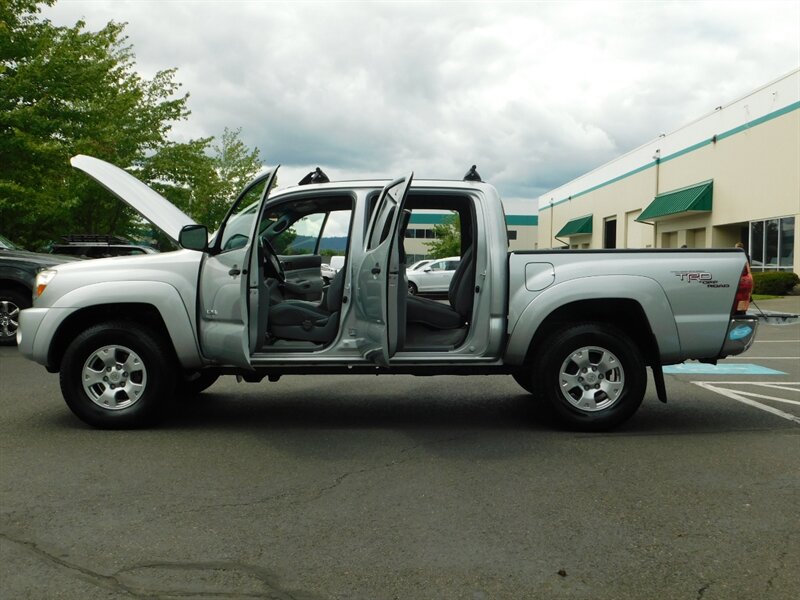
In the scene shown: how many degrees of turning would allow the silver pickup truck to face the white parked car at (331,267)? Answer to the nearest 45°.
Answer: approximately 45° to its right

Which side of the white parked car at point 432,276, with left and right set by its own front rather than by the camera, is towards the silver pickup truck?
left

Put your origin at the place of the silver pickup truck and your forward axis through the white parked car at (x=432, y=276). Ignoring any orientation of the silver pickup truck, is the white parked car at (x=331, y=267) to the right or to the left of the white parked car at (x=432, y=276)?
left

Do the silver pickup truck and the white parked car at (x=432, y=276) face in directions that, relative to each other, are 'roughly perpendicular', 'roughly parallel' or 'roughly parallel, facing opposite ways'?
roughly parallel

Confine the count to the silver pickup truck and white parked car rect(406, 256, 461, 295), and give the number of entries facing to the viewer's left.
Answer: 2

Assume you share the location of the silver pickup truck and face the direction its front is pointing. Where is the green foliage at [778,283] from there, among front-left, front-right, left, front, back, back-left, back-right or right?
back-right

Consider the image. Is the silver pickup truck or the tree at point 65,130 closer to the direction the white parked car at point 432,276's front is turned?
the tree

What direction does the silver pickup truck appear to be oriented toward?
to the viewer's left

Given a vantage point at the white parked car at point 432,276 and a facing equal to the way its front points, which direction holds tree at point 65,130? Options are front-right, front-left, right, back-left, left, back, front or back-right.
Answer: front-left

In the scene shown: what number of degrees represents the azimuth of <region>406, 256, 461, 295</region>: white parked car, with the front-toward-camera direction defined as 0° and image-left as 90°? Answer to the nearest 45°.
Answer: approximately 90°

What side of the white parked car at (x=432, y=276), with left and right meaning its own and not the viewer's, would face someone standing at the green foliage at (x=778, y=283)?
back

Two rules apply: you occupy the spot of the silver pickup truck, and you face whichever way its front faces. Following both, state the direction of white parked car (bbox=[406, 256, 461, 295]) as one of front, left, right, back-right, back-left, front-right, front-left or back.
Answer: right
